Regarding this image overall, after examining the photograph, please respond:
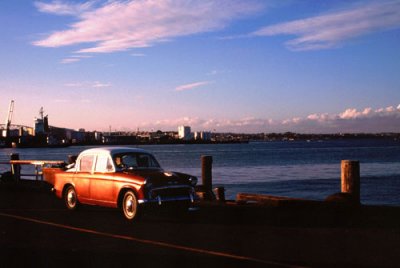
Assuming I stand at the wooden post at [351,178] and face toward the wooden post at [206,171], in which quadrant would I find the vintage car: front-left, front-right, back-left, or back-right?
front-left

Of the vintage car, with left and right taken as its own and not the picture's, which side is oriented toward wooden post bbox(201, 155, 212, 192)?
left

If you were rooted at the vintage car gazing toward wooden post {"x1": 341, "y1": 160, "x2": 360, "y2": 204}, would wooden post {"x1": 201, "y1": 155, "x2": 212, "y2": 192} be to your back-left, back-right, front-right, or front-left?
front-left

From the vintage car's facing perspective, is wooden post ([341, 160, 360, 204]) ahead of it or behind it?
ahead

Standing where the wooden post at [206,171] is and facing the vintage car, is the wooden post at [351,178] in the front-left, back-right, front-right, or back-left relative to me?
front-left

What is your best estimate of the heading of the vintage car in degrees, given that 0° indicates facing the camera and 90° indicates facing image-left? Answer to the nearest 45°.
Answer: approximately 315°
